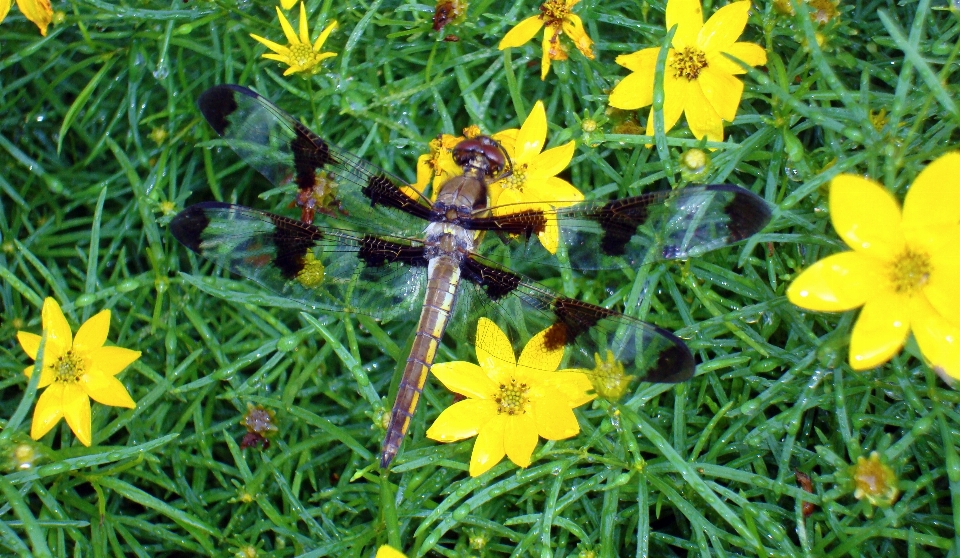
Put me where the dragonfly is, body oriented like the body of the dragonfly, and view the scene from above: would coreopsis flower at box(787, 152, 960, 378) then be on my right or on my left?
on my right

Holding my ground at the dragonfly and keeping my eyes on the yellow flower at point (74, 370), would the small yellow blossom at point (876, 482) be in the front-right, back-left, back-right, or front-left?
back-left

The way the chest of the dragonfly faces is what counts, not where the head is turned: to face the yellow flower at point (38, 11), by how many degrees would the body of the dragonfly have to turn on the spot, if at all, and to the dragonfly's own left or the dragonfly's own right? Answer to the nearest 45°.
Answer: approximately 45° to the dragonfly's own left

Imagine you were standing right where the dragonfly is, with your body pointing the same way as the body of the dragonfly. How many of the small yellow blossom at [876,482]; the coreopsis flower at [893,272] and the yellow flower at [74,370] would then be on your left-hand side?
1

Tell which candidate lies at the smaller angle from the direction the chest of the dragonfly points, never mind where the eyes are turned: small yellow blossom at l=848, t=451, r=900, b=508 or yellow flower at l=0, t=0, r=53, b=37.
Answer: the yellow flower

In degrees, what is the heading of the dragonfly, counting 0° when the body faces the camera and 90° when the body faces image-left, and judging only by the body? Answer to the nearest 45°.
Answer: approximately 180°

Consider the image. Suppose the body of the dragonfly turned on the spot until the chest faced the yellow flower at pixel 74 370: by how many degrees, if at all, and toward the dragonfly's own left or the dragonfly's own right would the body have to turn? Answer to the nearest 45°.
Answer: approximately 90° to the dragonfly's own left

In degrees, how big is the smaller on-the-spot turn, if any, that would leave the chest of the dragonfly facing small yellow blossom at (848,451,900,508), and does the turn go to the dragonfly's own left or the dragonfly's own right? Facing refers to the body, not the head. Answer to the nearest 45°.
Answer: approximately 135° to the dragonfly's own right

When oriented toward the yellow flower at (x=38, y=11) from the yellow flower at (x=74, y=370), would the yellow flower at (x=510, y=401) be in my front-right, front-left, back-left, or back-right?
back-right
